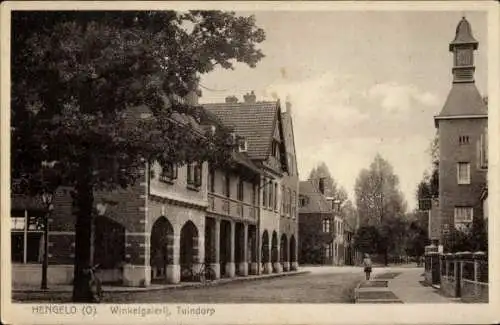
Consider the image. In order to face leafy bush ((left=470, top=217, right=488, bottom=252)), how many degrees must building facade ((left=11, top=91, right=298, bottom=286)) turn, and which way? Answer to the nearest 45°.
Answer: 0° — it already faces it

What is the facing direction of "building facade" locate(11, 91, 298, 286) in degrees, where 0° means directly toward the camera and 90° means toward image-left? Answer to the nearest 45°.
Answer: approximately 315°

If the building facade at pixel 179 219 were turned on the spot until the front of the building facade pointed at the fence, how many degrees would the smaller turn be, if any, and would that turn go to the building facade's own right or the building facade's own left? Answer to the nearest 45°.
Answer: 0° — it already faces it

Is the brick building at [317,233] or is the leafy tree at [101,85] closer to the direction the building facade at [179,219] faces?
the leafy tree

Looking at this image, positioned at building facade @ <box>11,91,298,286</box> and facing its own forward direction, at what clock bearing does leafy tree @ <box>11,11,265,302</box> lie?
The leafy tree is roughly at 2 o'clock from the building facade.
